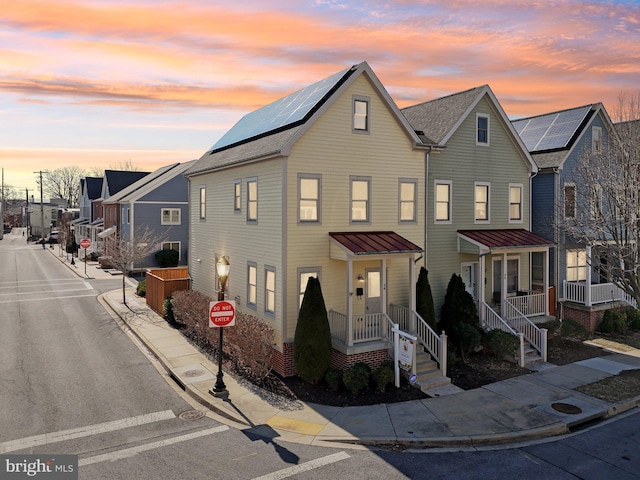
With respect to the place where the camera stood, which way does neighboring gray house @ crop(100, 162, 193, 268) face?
facing to the left of the viewer

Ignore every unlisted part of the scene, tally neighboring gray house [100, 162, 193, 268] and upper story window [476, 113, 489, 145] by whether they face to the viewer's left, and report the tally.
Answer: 1

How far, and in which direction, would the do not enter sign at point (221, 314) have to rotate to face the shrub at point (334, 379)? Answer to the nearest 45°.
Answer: approximately 90° to its left

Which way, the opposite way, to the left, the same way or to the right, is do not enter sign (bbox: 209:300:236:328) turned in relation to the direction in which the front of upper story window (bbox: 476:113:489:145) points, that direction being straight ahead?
the same way

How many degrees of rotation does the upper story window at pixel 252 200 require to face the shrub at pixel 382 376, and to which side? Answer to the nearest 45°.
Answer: approximately 90° to its left

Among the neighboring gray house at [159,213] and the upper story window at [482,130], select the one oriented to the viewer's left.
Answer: the neighboring gray house

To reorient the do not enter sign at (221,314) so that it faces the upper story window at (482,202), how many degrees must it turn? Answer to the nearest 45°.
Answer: approximately 135° to its left

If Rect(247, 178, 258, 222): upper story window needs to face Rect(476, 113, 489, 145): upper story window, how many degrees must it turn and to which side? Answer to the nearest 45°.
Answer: approximately 135° to its left

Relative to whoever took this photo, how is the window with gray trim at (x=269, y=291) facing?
facing the viewer and to the left of the viewer

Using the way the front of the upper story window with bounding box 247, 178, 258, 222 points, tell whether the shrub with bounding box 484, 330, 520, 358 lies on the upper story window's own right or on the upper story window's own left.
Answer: on the upper story window's own left

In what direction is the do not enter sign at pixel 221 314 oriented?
toward the camera

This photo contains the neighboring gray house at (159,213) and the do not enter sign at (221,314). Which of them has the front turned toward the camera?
the do not enter sign

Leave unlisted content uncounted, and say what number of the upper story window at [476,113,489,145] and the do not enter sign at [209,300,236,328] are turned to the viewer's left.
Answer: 0

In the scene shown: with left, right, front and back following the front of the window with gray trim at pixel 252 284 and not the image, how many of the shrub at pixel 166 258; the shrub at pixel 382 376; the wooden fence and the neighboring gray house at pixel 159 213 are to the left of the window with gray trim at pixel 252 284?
1

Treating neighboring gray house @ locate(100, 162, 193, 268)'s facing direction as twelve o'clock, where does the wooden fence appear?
The wooden fence is roughly at 9 o'clock from the neighboring gray house.

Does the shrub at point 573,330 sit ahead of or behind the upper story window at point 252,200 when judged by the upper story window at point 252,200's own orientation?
behind
